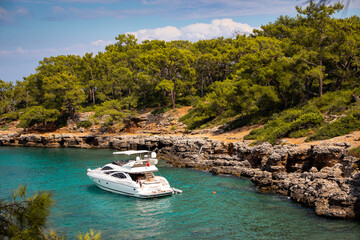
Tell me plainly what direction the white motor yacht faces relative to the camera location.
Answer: facing away from the viewer and to the left of the viewer

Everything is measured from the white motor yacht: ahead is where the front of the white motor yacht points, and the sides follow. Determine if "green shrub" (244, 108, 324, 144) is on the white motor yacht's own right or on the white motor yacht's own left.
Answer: on the white motor yacht's own right

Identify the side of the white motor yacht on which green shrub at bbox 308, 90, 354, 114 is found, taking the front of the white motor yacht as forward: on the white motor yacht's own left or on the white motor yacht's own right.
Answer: on the white motor yacht's own right

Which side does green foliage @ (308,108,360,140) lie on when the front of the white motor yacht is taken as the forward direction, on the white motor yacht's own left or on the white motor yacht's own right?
on the white motor yacht's own right
